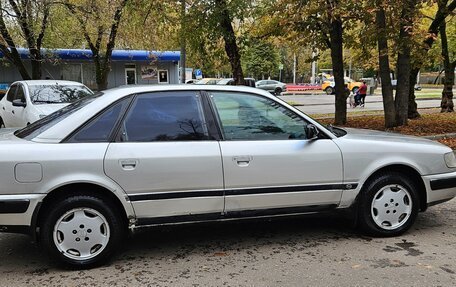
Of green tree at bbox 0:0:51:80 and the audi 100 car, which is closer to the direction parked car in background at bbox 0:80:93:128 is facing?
the audi 100 car

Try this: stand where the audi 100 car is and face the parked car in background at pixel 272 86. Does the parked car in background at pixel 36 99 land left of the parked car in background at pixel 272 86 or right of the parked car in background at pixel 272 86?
left

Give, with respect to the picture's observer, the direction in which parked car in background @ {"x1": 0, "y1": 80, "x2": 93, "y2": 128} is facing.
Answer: facing the viewer and to the right of the viewer

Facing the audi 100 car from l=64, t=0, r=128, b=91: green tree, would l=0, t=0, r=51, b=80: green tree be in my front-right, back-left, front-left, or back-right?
back-right

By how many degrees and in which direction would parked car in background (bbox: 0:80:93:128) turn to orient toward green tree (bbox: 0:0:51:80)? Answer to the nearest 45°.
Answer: approximately 135° to its left

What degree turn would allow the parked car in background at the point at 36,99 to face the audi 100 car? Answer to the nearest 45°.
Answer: approximately 45° to its right
